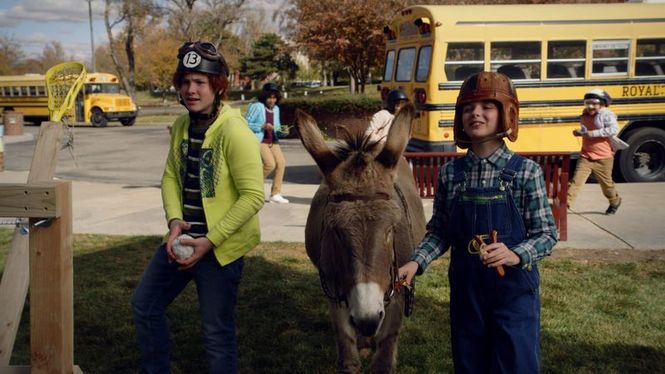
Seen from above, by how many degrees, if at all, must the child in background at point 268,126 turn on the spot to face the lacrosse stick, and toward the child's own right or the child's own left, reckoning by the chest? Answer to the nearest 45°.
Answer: approximately 45° to the child's own right

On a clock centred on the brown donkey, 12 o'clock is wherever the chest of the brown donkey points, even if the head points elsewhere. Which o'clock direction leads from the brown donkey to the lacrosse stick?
The lacrosse stick is roughly at 4 o'clock from the brown donkey.

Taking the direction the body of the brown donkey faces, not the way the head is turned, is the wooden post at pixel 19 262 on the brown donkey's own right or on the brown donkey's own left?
on the brown donkey's own right

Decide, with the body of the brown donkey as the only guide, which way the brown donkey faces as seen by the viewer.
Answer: toward the camera

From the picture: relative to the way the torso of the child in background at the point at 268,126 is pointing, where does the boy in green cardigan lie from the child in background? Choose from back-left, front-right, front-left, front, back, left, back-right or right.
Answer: front-right

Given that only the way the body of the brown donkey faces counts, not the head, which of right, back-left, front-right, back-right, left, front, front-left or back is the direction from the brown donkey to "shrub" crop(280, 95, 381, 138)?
back

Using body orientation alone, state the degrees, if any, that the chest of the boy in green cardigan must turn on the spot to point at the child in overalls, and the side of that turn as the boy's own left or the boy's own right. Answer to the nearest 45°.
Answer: approximately 90° to the boy's own left

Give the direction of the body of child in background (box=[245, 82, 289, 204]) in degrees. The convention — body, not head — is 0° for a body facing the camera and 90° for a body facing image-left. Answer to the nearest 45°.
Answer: approximately 315°

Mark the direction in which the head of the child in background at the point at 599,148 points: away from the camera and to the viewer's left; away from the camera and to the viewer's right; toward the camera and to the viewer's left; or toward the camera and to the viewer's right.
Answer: toward the camera and to the viewer's left

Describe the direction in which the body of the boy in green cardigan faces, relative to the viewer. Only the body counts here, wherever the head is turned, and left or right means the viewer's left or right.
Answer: facing the viewer and to the left of the viewer

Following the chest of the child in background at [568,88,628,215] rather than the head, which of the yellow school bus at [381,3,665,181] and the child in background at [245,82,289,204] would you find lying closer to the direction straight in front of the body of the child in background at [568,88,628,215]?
the child in background

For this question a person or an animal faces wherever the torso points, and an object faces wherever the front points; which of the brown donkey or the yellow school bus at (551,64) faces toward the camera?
the brown donkey

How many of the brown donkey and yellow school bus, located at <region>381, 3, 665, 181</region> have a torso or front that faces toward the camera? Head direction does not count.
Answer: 1

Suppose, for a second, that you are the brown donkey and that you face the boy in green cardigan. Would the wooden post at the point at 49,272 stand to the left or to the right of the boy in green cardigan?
left
